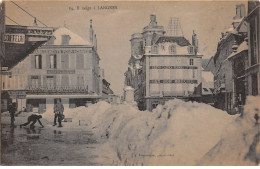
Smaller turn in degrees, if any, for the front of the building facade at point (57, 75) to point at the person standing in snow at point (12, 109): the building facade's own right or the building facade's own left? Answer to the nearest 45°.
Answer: approximately 90° to the building facade's own right

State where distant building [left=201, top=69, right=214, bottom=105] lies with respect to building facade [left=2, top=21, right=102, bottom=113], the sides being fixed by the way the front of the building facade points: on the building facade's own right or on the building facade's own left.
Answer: on the building facade's own left

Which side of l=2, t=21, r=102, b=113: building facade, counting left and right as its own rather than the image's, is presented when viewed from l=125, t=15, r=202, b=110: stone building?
left

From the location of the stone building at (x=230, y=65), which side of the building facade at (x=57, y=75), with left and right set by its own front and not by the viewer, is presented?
left

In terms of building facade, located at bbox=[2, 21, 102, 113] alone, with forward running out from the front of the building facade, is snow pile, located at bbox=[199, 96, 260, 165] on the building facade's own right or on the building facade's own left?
on the building facade's own left

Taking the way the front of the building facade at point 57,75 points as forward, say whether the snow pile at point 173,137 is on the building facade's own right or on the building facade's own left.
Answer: on the building facade's own left

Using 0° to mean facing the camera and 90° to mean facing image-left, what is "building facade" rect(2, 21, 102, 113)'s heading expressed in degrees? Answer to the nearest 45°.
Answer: approximately 0°
